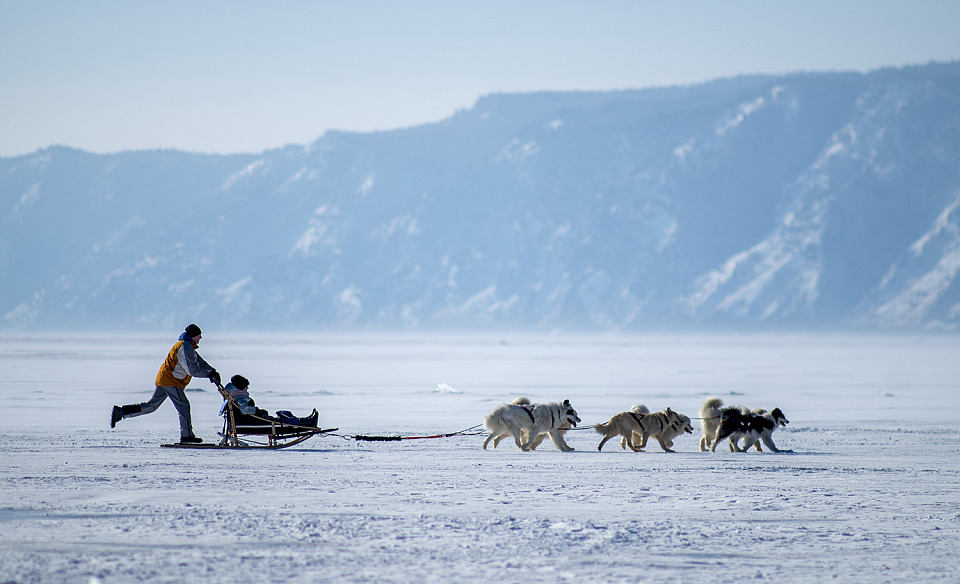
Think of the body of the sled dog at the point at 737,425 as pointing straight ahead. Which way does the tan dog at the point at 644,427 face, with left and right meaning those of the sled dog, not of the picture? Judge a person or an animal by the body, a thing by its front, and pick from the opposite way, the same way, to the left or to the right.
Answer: the same way

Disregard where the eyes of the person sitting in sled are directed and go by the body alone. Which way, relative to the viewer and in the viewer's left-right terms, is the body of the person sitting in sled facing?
facing to the right of the viewer

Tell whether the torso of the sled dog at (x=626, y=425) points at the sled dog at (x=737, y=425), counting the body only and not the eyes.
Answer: yes

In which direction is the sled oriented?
to the viewer's right

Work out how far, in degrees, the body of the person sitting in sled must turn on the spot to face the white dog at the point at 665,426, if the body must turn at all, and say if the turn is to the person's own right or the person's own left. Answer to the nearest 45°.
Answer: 0° — they already face it

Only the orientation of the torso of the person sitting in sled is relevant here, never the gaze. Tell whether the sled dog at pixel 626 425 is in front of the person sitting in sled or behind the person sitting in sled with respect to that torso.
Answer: in front

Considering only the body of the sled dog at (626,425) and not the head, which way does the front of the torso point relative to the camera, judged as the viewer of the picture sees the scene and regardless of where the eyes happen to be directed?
to the viewer's right

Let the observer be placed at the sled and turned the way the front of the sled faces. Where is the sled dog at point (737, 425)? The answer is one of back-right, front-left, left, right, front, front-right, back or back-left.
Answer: front

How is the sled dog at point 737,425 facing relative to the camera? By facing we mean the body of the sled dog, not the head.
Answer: to the viewer's right

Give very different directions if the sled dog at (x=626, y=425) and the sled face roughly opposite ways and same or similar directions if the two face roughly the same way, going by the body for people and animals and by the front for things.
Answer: same or similar directions

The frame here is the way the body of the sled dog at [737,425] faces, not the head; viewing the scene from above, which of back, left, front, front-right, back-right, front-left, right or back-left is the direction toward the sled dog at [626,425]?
back

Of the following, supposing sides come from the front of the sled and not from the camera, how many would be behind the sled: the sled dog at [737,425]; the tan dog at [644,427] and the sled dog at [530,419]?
0

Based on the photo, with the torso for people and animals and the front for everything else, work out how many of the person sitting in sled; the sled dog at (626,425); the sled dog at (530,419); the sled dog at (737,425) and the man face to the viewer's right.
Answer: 5

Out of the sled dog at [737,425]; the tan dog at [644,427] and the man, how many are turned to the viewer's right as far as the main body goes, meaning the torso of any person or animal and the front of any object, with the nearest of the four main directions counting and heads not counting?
3

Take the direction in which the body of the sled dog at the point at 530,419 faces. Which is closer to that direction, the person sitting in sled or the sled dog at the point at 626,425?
the sled dog

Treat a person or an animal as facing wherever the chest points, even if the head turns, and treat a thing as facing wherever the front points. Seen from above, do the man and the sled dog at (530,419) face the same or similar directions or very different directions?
same or similar directions

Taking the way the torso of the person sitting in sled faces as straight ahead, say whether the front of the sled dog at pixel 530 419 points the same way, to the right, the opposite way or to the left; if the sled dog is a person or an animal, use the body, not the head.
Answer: the same way

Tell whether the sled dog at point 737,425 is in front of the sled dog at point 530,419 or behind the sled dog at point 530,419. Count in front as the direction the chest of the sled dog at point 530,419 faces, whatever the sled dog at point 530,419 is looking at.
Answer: in front

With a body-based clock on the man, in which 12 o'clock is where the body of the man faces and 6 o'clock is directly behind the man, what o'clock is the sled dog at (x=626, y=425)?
The sled dog is roughly at 12 o'clock from the man.

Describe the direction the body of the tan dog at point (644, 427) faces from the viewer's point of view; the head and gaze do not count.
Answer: to the viewer's right

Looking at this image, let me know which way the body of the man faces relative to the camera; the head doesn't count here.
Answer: to the viewer's right
